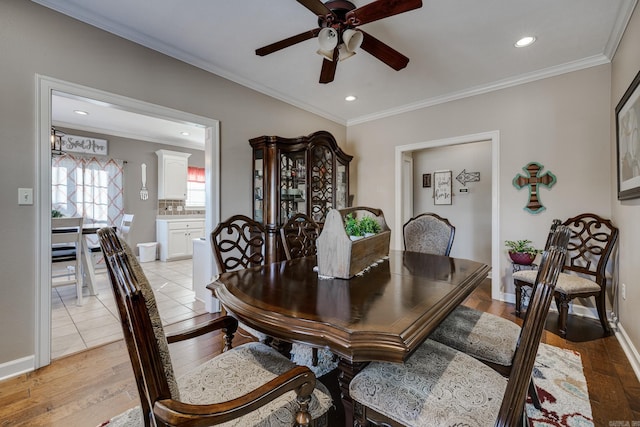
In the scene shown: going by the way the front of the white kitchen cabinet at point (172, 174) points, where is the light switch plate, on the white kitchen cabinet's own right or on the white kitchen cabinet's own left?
on the white kitchen cabinet's own right

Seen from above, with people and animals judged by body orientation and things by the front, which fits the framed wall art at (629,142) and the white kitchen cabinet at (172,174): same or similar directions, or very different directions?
very different directions

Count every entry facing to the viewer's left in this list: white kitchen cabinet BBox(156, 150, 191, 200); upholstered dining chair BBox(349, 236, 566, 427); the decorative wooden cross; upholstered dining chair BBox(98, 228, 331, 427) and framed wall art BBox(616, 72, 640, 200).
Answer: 2

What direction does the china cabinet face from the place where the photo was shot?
facing the viewer and to the right of the viewer

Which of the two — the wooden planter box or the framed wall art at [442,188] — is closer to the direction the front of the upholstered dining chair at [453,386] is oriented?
the wooden planter box

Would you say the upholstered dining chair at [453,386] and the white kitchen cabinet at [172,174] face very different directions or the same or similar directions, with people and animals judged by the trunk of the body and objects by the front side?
very different directions

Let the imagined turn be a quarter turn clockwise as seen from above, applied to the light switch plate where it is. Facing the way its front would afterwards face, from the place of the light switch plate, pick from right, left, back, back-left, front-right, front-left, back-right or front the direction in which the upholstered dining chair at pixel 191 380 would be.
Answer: left

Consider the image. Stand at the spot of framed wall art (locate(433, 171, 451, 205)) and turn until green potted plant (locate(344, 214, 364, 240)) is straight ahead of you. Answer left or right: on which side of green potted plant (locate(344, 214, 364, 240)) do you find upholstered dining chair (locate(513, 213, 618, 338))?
left

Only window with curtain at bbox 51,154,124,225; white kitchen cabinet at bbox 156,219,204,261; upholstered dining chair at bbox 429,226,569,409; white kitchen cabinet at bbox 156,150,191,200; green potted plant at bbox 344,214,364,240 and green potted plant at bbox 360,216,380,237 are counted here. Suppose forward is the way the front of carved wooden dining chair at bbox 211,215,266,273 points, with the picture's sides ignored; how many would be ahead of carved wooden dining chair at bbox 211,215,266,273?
3

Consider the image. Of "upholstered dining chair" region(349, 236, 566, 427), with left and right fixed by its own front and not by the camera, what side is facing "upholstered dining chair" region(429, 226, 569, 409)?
right

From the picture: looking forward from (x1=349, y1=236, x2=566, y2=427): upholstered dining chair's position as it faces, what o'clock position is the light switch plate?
The light switch plate is roughly at 12 o'clock from the upholstered dining chair.

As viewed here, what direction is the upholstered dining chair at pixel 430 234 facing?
toward the camera

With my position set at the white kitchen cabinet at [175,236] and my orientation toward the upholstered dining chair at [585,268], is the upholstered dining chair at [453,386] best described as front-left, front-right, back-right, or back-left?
front-right

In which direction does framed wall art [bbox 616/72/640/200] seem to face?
to the viewer's left

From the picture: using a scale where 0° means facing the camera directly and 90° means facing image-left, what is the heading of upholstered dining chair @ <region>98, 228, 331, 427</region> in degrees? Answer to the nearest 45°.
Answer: approximately 225°

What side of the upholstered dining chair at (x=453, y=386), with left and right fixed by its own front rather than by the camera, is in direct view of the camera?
left

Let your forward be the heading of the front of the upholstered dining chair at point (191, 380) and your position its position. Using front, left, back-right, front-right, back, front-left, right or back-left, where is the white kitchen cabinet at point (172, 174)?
front-left
